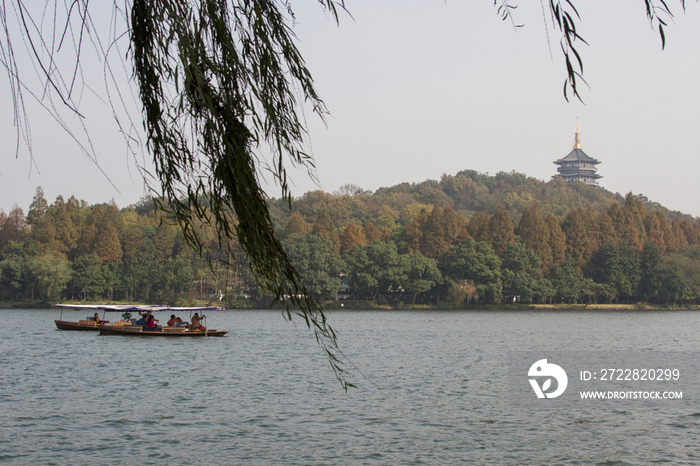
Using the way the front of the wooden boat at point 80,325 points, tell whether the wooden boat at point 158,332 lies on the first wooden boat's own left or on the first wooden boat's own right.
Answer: on the first wooden boat's own left

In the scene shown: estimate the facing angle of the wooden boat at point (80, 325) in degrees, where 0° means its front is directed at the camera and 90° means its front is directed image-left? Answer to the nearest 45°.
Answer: approximately 90°
